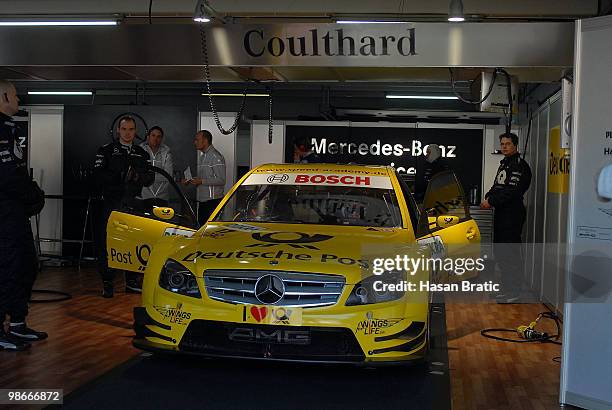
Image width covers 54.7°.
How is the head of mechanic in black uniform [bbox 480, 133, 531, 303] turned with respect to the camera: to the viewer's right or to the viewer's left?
to the viewer's left

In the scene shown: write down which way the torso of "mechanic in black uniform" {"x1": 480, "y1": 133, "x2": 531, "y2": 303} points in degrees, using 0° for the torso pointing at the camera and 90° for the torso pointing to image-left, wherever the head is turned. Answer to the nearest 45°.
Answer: approximately 45°

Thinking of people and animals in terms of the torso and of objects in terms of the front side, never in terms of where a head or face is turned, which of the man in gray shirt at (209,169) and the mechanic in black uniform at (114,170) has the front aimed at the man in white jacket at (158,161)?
the man in gray shirt at (209,169)

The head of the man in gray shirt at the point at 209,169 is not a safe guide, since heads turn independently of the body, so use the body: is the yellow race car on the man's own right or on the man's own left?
on the man's own left

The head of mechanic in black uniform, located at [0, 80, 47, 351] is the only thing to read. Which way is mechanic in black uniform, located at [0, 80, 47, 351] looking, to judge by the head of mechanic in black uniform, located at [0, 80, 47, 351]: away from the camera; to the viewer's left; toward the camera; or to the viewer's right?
to the viewer's right

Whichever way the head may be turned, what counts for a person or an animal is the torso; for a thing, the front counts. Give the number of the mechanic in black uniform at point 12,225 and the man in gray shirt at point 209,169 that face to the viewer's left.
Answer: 1

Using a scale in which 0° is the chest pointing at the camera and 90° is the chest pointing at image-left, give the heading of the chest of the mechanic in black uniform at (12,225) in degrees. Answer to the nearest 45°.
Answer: approximately 270°

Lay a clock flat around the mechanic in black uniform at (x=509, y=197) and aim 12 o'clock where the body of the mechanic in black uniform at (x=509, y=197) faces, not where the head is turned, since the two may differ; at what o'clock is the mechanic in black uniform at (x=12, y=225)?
the mechanic in black uniform at (x=12, y=225) is roughly at 12 o'clock from the mechanic in black uniform at (x=509, y=197).

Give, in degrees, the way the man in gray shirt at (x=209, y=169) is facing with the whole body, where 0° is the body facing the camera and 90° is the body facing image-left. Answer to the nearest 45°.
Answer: approximately 90°
